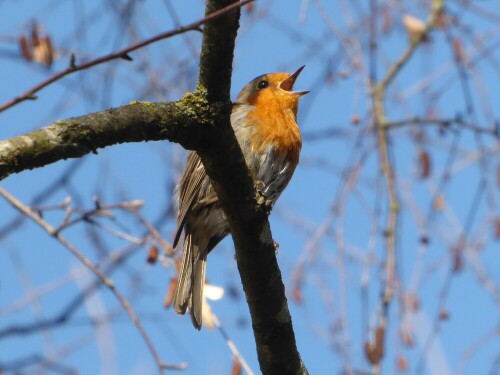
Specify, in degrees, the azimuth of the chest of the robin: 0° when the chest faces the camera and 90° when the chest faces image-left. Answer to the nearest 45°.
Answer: approximately 270°

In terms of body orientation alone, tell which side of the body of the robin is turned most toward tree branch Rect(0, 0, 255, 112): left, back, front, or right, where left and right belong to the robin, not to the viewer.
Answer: right
